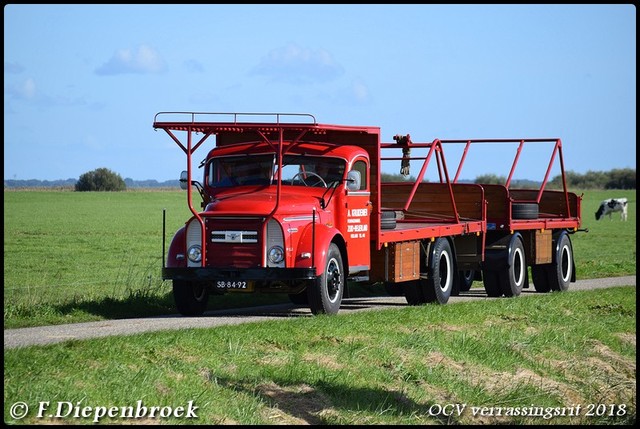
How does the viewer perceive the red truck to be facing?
facing the viewer and to the left of the viewer
